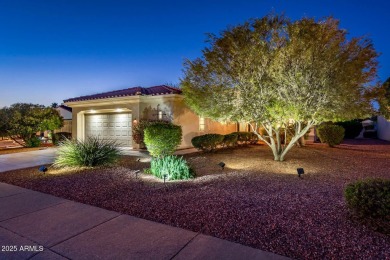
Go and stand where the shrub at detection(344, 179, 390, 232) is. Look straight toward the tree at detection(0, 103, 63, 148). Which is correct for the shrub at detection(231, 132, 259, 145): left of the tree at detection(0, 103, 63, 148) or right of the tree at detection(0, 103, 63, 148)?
right

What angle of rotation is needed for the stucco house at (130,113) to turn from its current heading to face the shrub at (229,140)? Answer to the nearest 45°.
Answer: approximately 135° to its left

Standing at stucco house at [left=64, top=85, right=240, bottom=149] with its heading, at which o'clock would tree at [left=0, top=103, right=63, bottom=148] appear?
The tree is roughly at 2 o'clock from the stucco house.

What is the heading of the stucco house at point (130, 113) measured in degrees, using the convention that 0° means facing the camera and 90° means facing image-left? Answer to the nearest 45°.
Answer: approximately 45°

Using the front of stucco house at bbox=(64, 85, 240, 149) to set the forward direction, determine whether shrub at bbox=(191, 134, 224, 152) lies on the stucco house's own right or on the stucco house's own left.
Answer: on the stucco house's own left

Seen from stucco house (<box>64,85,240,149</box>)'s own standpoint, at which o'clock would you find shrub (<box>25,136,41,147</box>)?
The shrub is roughly at 2 o'clock from the stucco house.

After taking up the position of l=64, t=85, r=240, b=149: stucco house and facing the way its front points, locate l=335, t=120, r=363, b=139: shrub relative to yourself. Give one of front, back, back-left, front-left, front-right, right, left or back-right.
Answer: back-left

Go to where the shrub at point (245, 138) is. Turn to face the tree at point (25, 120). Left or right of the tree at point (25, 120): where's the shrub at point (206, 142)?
left

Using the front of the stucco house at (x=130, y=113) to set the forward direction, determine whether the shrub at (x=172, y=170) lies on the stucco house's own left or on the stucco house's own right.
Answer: on the stucco house's own left

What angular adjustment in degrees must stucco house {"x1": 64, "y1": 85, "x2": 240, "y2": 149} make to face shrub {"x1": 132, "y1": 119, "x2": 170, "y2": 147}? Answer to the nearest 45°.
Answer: approximately 45° to its left
